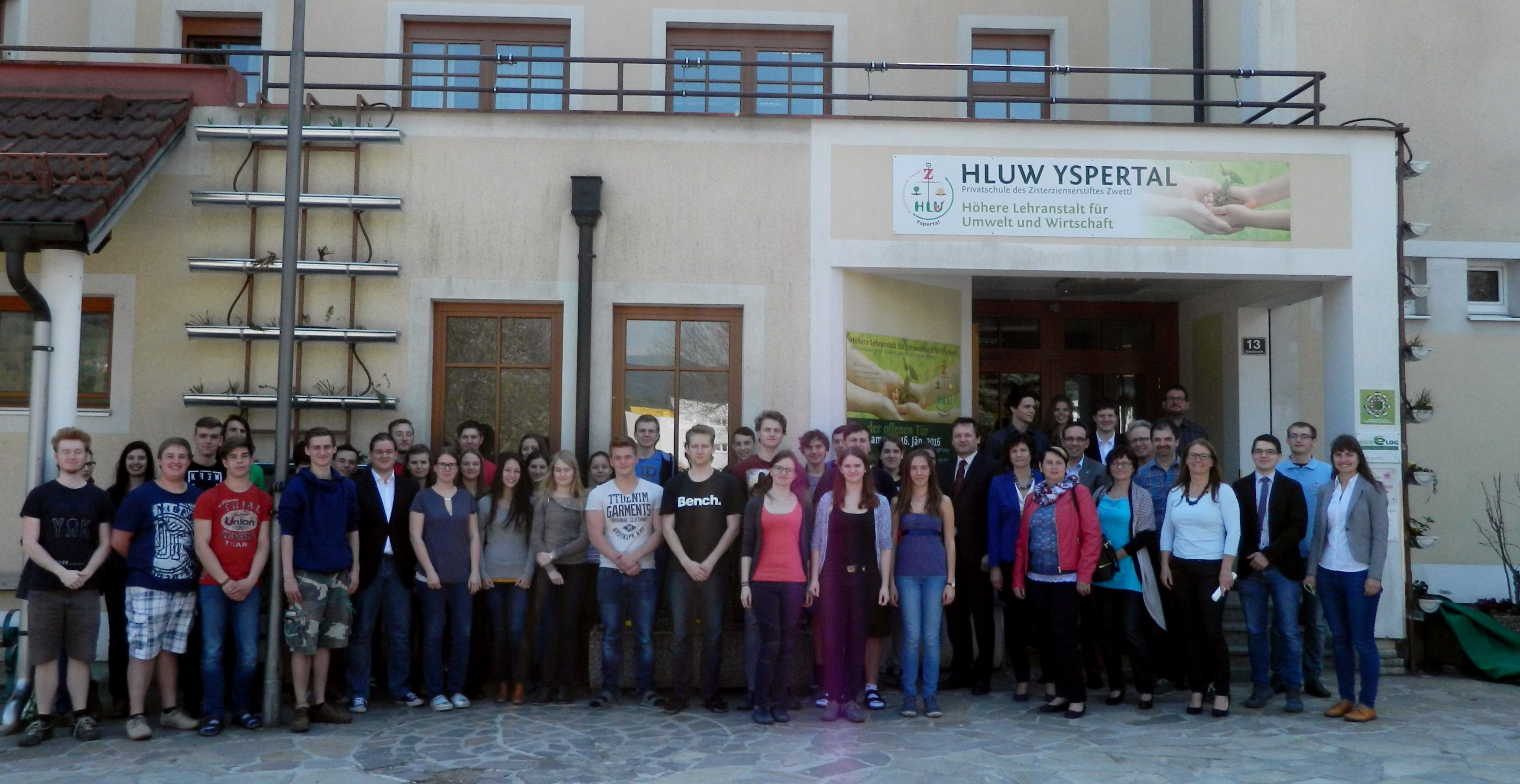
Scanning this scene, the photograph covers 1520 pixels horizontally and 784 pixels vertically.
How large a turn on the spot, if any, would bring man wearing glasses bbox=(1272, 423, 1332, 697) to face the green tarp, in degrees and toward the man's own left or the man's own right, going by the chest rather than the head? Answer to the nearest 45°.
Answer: approximately 135° to the man's own left

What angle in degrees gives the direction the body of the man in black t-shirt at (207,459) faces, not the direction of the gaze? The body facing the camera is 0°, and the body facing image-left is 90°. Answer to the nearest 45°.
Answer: approximately 0°

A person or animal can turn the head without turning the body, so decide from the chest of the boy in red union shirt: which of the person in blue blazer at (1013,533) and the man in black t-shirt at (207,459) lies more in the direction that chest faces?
the person in blue blazer

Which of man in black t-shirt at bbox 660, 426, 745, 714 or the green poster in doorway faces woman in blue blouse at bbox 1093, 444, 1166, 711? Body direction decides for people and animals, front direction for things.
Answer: the green poster in doorway

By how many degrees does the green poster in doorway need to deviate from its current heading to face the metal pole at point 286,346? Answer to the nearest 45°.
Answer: approximately 90° to its right

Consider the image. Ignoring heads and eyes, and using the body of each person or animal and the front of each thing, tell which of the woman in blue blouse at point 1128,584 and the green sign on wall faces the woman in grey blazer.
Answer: the green sign on wall

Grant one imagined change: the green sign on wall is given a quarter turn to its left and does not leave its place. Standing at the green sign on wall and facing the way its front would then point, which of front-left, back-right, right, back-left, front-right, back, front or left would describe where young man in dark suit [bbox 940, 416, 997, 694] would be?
back-right

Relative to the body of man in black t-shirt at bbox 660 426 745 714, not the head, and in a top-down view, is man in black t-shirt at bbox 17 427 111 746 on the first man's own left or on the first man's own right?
on the first man's own right

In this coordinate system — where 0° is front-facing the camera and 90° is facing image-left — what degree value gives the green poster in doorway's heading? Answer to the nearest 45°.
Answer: approximately 315°

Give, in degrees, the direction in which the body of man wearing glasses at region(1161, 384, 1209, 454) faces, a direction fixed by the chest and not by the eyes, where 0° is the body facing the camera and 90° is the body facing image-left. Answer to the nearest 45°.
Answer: approximately 0°

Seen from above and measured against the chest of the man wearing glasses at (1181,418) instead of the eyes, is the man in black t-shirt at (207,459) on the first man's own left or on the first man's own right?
on the first man's own right
